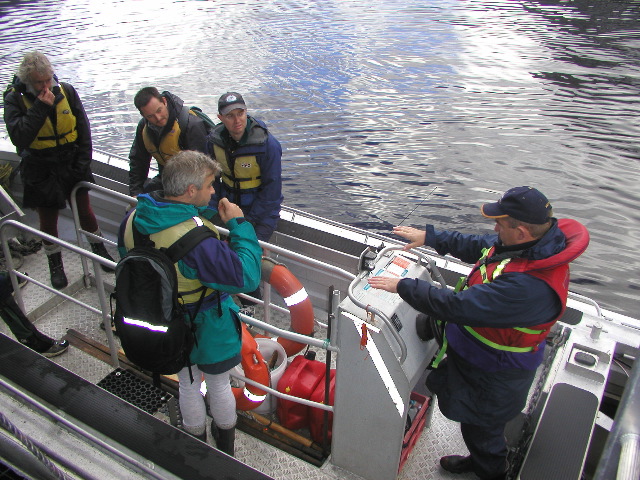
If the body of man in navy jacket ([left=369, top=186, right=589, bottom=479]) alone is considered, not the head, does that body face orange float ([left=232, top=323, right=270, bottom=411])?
yes

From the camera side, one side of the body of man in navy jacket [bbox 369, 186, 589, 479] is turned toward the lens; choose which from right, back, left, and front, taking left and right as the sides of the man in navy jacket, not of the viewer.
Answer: left

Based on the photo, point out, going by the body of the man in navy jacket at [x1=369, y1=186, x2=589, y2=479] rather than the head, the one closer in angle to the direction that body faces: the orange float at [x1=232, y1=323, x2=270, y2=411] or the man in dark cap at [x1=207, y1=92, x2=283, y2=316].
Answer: the orange float

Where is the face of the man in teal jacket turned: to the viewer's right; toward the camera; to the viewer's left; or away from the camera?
to the viewer's right

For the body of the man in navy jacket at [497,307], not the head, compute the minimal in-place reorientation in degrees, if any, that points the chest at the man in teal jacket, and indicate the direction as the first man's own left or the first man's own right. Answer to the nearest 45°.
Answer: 0° — they already face them

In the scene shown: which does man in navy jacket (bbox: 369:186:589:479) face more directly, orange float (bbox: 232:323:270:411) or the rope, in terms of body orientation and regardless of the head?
the orange float

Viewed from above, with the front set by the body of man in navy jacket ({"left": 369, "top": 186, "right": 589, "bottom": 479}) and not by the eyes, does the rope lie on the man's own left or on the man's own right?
on the man's own left

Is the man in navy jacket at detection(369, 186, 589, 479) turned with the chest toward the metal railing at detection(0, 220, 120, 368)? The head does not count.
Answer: yes
